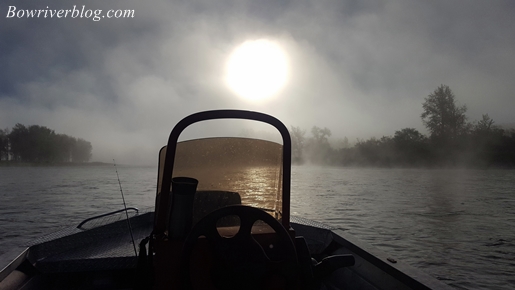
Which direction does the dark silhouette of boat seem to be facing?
away from the camera
